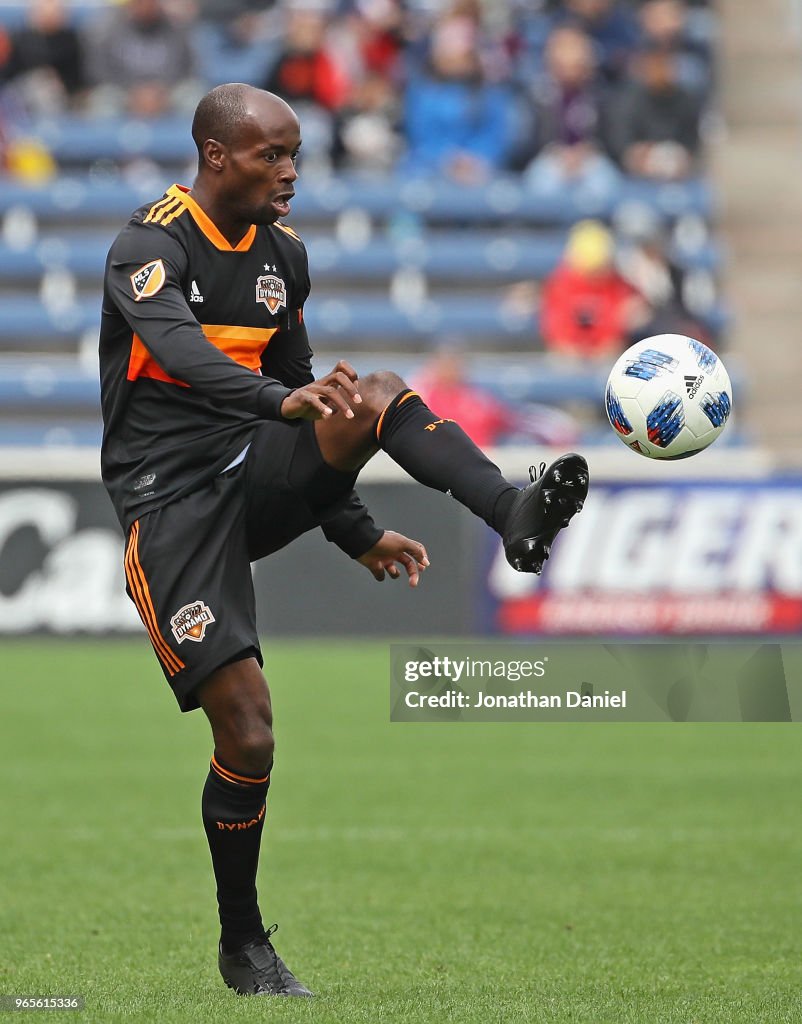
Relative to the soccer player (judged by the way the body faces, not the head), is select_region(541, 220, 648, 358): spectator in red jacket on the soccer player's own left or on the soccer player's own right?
on the soccer player's own left

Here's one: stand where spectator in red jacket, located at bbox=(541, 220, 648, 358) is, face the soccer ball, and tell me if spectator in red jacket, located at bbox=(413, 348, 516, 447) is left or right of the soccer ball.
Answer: right

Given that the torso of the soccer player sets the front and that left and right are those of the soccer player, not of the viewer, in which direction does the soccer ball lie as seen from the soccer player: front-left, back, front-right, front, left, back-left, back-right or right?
front-left

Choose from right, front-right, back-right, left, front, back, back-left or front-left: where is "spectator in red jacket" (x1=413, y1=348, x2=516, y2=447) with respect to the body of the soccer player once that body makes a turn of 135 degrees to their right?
right

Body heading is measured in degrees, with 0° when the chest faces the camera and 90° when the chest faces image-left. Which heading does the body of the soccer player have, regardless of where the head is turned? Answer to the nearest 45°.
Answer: approximately 315°

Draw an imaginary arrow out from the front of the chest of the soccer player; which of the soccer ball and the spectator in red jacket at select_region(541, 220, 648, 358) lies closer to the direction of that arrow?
the soccer ball
